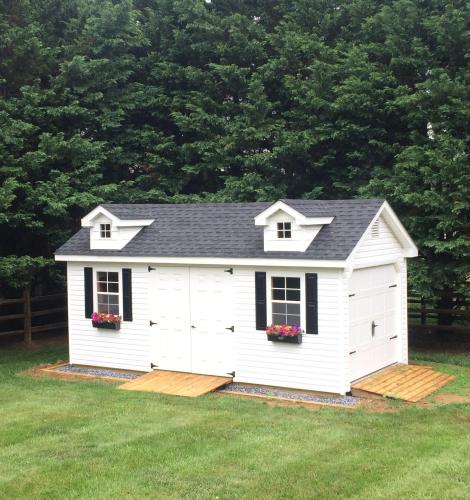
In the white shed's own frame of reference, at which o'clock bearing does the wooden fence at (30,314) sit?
The wooden fence is roughly at 3 o'clock from the white shed.

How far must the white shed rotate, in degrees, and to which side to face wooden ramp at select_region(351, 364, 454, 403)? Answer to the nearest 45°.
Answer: approximately 135° to its left

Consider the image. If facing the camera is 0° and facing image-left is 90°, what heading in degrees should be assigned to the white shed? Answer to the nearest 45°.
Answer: approximately 45°

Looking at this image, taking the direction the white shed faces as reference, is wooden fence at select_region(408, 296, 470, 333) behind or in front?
behind
